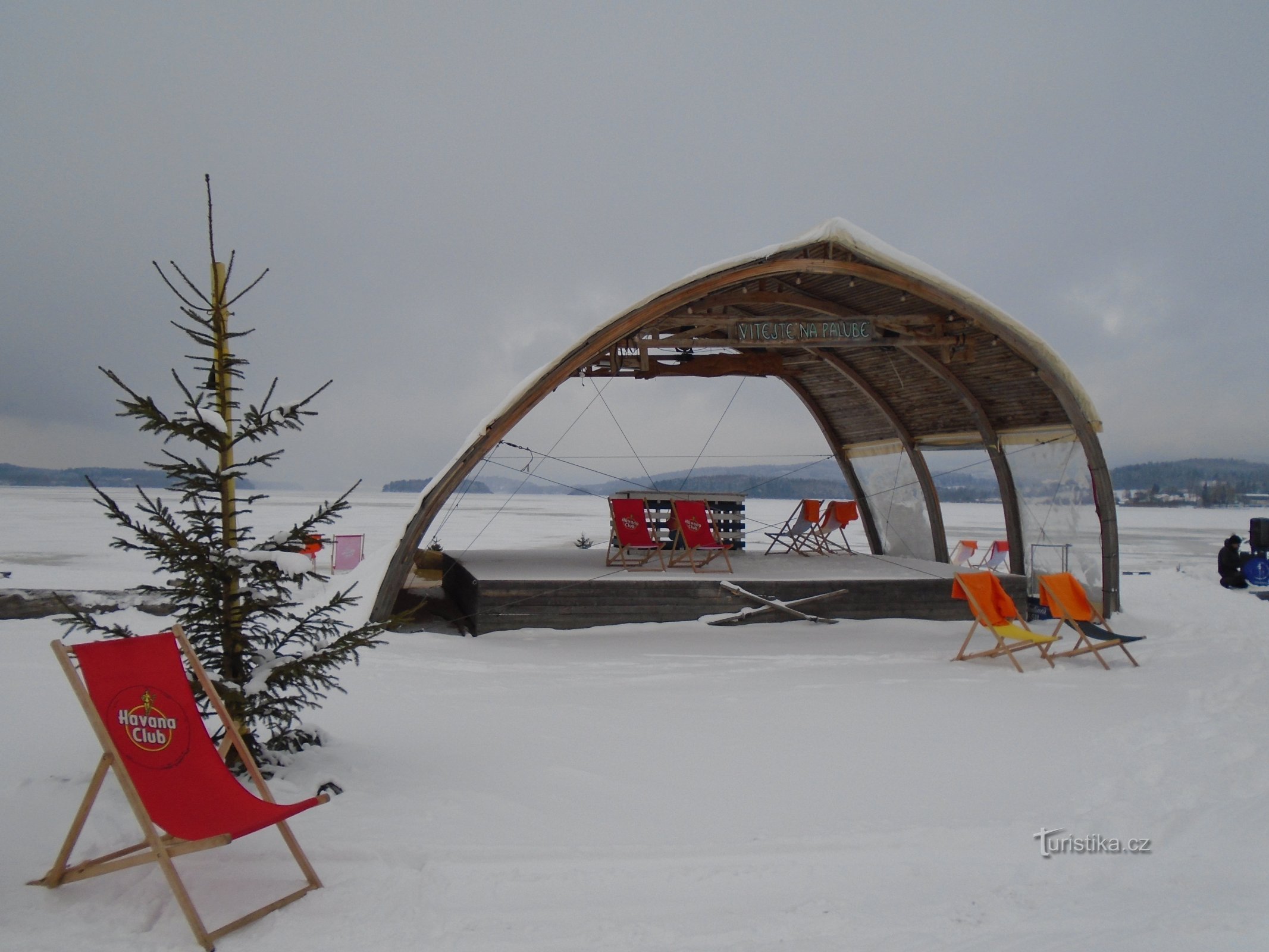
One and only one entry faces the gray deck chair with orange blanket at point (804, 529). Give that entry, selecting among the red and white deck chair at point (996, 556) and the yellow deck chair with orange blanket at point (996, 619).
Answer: the red and white deck chair at point (996, 556)

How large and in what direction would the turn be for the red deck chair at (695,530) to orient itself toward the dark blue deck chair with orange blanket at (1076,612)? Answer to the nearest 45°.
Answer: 0° — it already faces it

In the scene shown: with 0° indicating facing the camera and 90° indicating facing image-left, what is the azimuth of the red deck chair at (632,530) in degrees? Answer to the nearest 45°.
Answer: approximately 315°

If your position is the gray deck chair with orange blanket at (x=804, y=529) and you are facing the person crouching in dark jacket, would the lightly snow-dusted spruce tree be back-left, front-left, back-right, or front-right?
back-right

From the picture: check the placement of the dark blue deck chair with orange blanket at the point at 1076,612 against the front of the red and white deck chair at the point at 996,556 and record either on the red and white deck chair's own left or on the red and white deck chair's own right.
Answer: on the red and white deck chair's own left

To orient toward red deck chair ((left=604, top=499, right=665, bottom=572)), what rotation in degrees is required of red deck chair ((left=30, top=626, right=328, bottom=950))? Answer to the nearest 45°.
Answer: approximately 90° to its left
